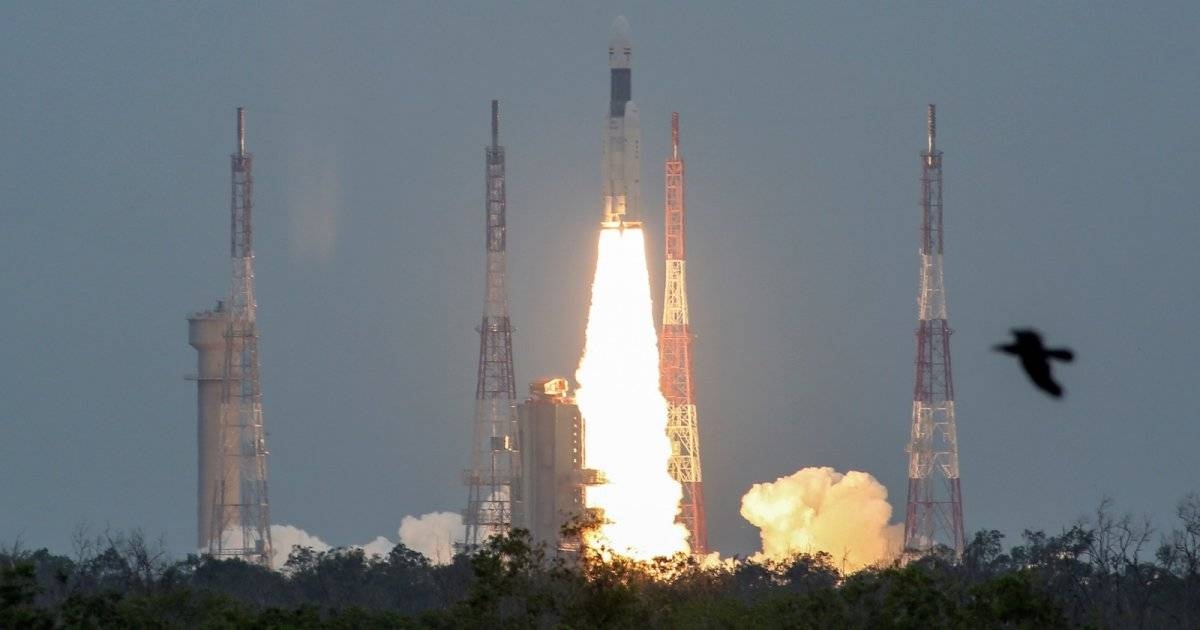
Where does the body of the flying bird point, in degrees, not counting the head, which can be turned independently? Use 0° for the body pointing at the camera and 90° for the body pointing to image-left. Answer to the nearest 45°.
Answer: approximately 90°
